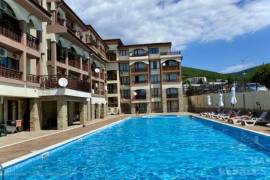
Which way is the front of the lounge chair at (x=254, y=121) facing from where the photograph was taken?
facing to the left of the viewer

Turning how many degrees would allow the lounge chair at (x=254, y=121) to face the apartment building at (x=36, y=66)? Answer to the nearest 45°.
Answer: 0° — it already faces it

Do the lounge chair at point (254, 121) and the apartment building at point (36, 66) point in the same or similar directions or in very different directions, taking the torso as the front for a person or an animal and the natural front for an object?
very different directions

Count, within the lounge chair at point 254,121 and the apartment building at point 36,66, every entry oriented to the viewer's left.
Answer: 1

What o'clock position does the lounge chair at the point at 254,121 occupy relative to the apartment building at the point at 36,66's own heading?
The lounge chair is roughly at 11 o'clock from the apartment building.
